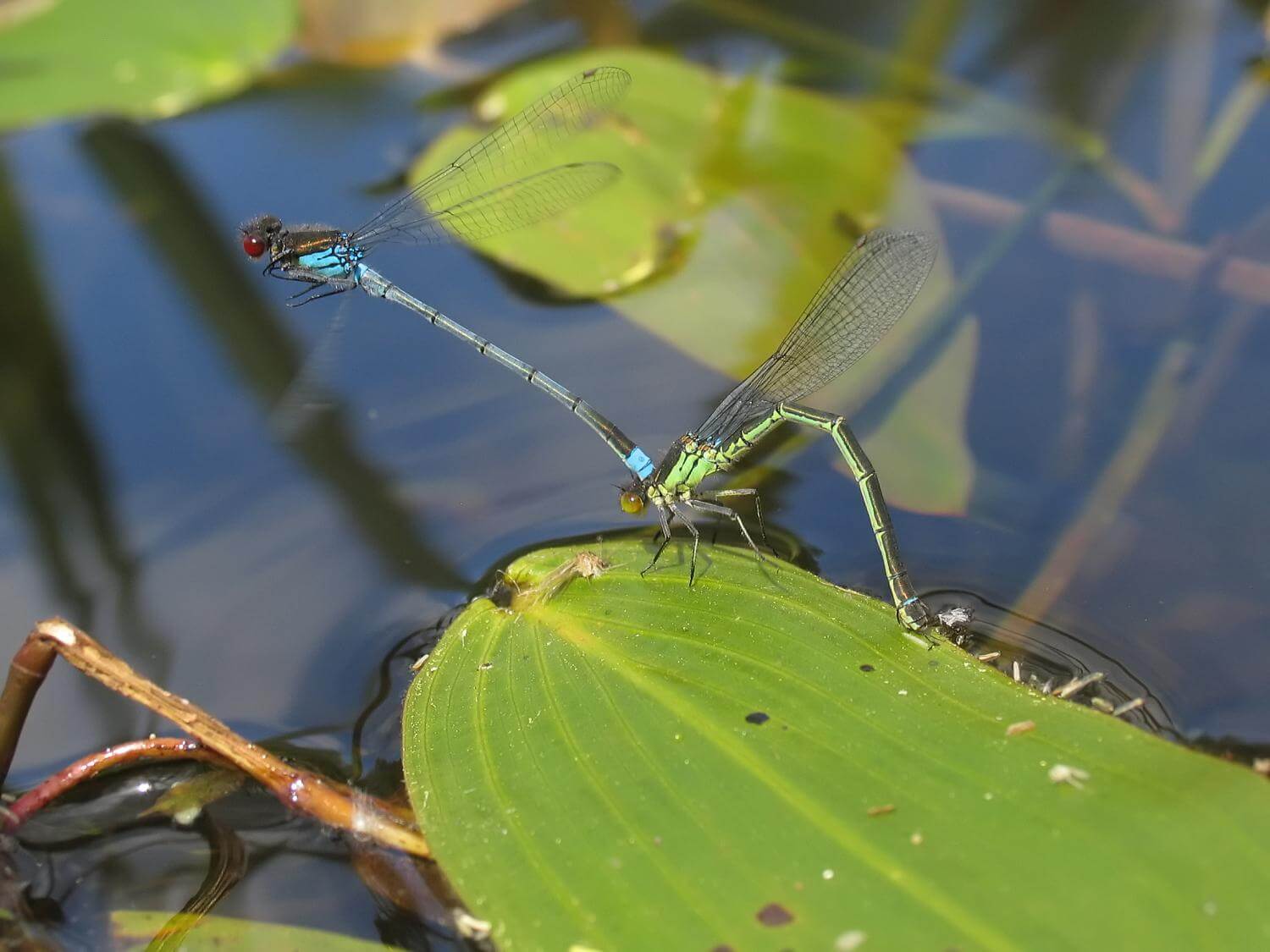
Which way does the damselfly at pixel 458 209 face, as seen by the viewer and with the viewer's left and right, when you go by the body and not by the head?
facing to the left of the viewer

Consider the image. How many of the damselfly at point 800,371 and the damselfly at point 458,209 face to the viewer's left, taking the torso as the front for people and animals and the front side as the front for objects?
2

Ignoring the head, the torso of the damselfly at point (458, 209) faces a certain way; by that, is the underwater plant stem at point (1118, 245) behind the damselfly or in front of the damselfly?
behind

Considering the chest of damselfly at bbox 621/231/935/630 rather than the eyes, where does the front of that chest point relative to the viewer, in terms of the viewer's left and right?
facing to the left of the viewer

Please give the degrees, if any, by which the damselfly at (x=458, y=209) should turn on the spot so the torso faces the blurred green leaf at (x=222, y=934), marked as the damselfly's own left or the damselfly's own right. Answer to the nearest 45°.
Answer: approximately 90° to the damselfly's own left

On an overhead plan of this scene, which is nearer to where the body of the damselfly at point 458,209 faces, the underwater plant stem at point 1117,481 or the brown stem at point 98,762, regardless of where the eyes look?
the brown stem
